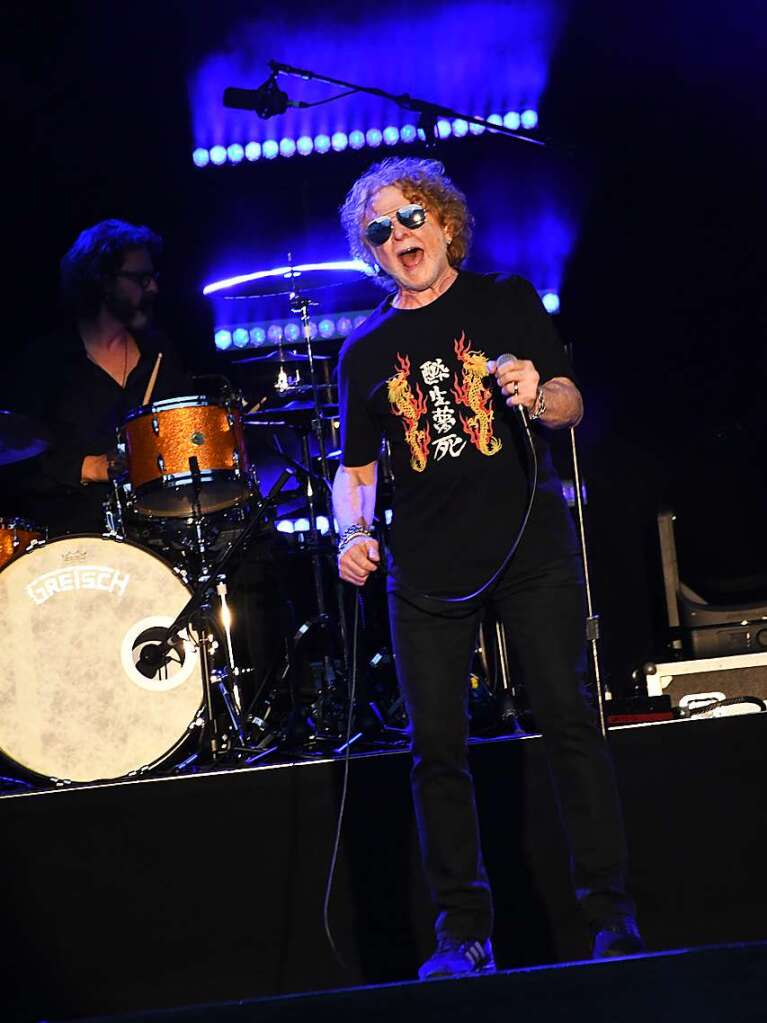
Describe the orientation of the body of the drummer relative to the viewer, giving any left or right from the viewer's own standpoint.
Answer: facing the viewer and to the right of the viewer

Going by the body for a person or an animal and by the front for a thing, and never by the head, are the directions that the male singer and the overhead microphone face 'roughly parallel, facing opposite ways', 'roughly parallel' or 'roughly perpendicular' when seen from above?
roughly perpendicular

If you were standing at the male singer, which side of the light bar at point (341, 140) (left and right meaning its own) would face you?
front

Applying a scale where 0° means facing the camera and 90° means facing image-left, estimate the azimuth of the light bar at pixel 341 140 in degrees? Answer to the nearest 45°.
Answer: approximately 0°

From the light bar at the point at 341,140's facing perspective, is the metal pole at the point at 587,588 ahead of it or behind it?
ahead

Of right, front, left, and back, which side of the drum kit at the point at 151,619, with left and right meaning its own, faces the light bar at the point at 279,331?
back

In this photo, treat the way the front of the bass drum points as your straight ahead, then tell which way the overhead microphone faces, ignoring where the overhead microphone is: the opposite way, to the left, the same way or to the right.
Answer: to the right

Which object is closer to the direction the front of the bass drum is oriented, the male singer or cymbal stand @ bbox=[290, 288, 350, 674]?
the male singer

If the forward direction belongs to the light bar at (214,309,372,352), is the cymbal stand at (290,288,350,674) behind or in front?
in front

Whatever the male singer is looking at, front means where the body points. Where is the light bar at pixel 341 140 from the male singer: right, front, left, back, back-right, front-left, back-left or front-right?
back

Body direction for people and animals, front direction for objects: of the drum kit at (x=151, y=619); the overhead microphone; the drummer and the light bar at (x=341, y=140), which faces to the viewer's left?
the overhead microphone

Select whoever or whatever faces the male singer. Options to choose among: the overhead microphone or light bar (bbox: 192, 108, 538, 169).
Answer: the light bar
